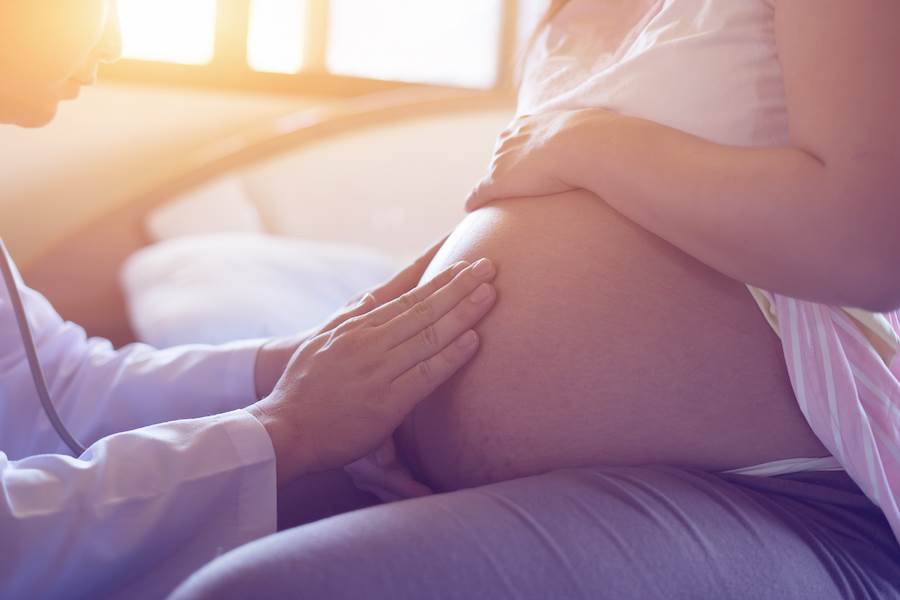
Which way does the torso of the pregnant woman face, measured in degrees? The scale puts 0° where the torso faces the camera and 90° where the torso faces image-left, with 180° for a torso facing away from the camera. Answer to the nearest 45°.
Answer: approximately 90°

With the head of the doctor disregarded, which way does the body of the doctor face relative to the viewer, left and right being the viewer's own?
facing to the right of the viewer

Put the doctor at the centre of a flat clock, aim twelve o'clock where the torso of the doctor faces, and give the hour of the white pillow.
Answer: The white pillow is roughly at 9 o'clock from the doctor.

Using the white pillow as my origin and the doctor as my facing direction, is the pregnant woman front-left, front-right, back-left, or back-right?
front-left

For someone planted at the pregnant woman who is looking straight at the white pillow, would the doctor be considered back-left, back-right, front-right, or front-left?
front-left

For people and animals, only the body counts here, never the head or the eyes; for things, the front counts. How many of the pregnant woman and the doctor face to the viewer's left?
1

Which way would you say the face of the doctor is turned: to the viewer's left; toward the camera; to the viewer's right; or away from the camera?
to the viewer's right

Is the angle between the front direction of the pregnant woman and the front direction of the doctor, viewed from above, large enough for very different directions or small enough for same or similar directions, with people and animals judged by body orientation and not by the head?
very different directions
